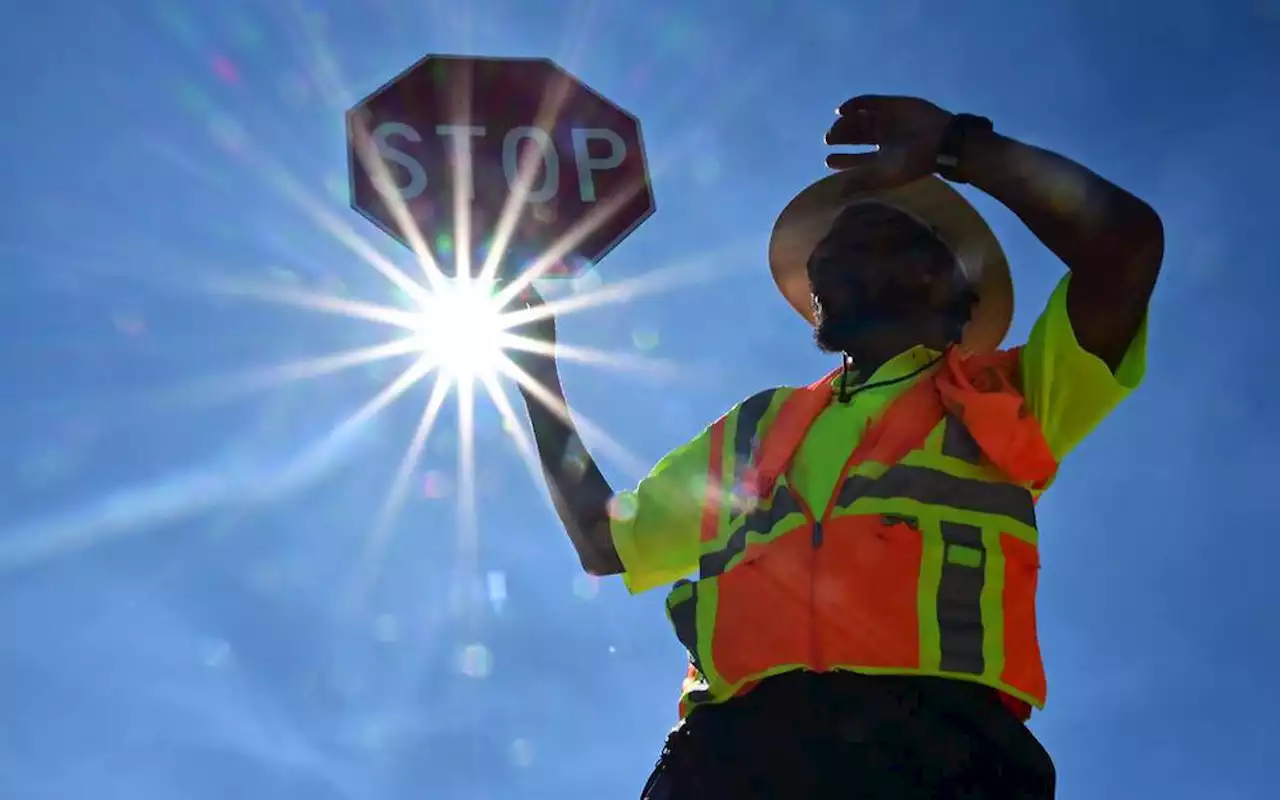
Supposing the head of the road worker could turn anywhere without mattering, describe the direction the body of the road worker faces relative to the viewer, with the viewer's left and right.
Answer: facing the viewer and to the left of the viewer
